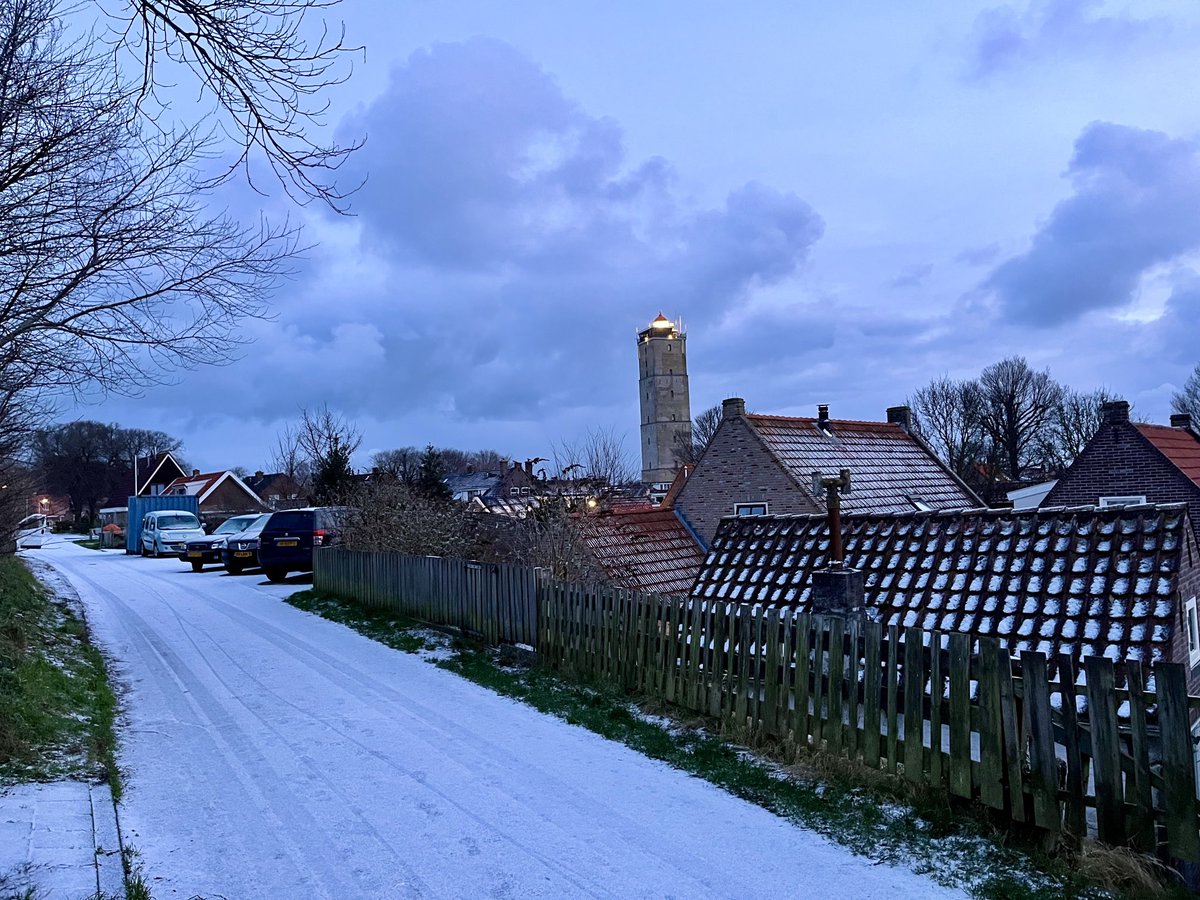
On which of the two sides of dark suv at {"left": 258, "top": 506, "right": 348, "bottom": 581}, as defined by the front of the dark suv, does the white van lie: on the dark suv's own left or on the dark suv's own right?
on the dark suv's own left

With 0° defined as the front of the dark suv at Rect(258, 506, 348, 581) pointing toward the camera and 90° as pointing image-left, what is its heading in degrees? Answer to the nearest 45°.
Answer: approximately 225°

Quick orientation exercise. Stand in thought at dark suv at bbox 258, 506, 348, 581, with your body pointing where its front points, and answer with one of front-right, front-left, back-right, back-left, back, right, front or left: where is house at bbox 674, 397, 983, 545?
front-right

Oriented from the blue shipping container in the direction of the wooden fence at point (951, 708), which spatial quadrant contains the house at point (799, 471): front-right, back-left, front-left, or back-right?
front-left

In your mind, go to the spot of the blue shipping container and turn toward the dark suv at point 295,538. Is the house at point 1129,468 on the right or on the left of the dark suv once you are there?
left

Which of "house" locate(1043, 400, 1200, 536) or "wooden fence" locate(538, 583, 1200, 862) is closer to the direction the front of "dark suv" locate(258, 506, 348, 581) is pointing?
the house
